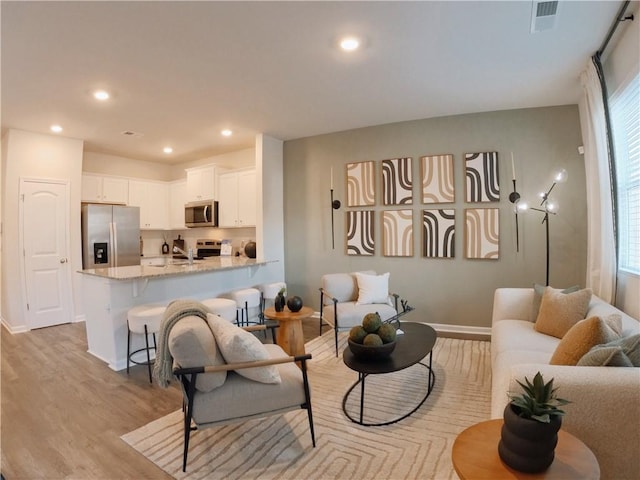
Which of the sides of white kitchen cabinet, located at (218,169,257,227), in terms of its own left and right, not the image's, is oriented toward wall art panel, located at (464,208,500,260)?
left

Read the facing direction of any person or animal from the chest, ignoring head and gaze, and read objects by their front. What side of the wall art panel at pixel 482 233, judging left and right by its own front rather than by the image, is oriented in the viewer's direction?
front

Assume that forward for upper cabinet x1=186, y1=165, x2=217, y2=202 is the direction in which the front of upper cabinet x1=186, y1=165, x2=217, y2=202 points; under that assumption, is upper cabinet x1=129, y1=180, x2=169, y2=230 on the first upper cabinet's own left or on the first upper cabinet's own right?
on the first upper cabinet's own right

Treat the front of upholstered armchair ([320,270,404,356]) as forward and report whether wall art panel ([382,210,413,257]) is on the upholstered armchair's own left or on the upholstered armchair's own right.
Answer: on the upholstered armchair's own left

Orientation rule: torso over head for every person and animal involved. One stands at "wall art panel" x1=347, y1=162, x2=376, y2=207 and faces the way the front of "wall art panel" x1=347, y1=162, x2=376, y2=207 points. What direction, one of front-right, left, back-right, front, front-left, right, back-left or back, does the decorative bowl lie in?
front

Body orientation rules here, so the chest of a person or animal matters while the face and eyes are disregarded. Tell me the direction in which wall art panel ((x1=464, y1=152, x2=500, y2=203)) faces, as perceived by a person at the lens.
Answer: facing the viewer

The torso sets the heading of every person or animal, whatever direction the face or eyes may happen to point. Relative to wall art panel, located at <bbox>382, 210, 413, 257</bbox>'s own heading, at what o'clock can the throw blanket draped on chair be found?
The throw blanket draped on chair is roughly at 1 o'clock from the wall art panel.

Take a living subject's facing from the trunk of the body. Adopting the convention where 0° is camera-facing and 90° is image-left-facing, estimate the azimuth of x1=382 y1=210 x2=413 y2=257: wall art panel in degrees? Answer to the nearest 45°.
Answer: approximately 0°

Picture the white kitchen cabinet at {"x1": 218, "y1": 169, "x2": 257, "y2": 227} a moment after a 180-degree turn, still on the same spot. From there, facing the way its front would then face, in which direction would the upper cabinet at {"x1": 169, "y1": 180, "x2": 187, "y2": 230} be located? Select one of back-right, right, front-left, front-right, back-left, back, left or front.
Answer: left

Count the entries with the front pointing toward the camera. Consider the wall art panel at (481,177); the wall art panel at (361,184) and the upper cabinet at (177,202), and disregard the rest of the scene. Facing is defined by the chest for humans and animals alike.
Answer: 3

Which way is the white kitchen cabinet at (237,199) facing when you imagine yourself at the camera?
facing the viewer and to the left of the viewer
